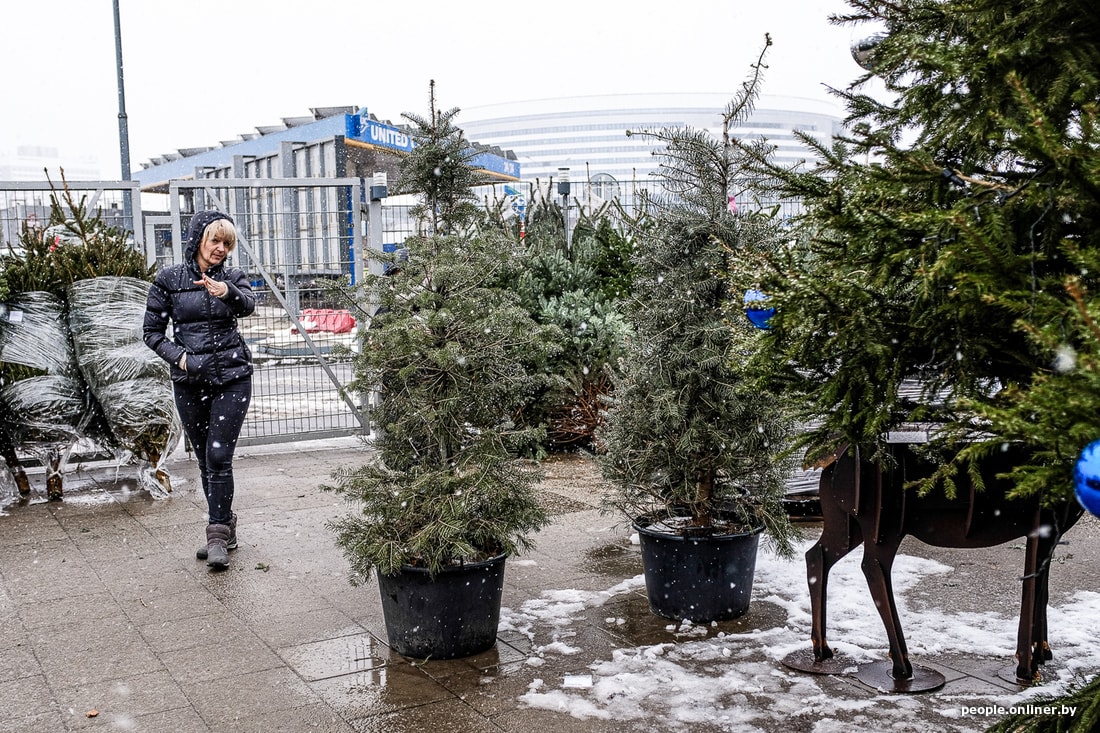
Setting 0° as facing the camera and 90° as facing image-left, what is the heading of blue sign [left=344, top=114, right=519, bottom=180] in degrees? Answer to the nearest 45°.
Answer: approximately 315°

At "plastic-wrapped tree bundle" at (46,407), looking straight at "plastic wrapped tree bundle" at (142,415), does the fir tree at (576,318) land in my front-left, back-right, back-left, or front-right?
front-left

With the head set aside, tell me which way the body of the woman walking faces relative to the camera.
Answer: toward the camera

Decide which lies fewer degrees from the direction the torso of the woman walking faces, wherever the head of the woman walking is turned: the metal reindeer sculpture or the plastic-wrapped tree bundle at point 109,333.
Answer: the metal reindeer sculpture

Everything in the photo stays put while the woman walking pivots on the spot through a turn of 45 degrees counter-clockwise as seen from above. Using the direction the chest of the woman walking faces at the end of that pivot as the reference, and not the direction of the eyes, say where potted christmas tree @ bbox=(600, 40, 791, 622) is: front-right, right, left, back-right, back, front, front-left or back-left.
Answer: front

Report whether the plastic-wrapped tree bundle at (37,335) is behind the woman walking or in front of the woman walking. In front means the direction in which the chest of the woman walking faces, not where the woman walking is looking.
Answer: behind

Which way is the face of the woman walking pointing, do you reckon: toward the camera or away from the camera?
toward the camera

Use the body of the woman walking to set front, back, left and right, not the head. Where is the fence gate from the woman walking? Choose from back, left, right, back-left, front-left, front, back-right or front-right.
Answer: back

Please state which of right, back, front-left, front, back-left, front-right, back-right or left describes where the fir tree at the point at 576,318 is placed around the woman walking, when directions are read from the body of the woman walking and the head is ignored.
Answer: back-left

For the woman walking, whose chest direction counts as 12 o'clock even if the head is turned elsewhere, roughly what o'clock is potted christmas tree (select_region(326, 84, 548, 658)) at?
The potted christmas tree is roughly at 11 o'clock from the woman walking.

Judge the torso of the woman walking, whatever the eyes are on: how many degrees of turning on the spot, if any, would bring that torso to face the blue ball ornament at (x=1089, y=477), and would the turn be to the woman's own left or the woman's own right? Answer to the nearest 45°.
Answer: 0° — they already face it

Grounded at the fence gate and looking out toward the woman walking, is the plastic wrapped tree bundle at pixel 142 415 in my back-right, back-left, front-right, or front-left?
front-right

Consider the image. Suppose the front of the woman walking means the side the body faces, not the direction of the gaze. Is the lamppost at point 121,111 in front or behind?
behind

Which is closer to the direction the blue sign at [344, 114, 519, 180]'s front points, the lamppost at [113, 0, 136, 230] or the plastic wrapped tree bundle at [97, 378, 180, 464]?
the plastic wrapped tree bundle

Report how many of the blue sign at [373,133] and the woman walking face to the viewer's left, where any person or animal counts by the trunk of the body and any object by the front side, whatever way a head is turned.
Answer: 0
